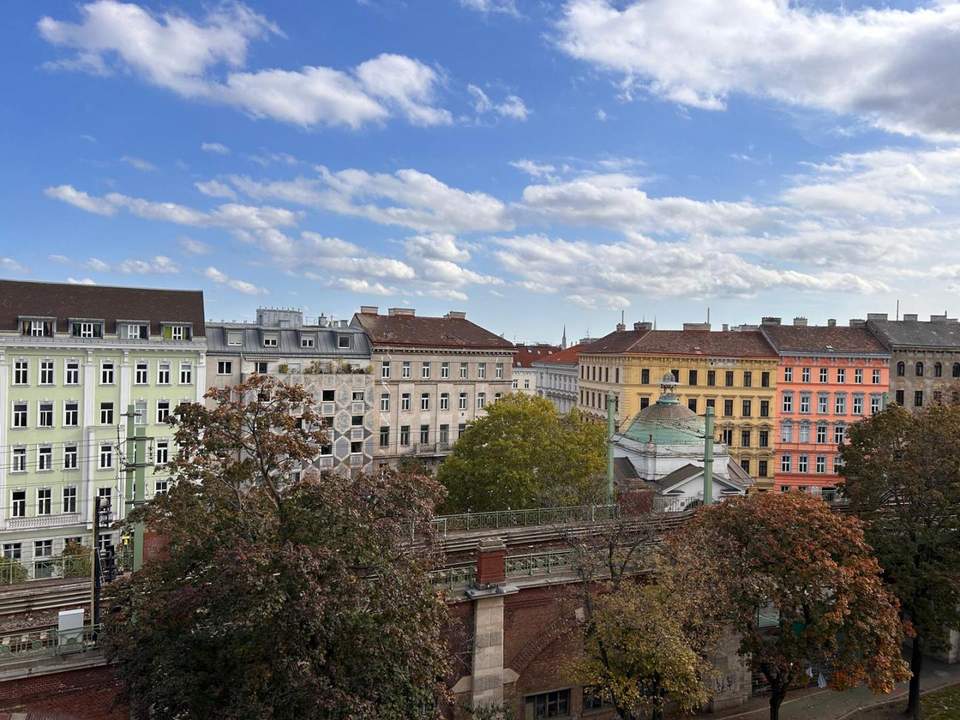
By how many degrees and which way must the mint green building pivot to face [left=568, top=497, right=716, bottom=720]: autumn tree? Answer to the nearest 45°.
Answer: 0° — it already faces it

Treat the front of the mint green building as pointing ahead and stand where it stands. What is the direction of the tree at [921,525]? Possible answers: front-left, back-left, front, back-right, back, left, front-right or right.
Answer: front-left

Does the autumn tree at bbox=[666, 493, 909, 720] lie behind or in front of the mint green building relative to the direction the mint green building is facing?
in front

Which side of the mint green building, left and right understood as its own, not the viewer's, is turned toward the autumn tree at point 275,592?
front

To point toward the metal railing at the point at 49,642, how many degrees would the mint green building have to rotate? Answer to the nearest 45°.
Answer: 0° — it already faces it

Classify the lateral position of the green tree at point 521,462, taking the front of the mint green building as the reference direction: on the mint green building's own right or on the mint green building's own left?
on the mint green building's own left

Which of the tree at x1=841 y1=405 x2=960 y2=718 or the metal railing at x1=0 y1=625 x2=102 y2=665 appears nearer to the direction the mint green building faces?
the metal railing

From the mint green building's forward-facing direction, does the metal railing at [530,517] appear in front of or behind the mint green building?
in front

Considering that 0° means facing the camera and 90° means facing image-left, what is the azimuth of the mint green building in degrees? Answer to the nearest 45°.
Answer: approximately 0°
